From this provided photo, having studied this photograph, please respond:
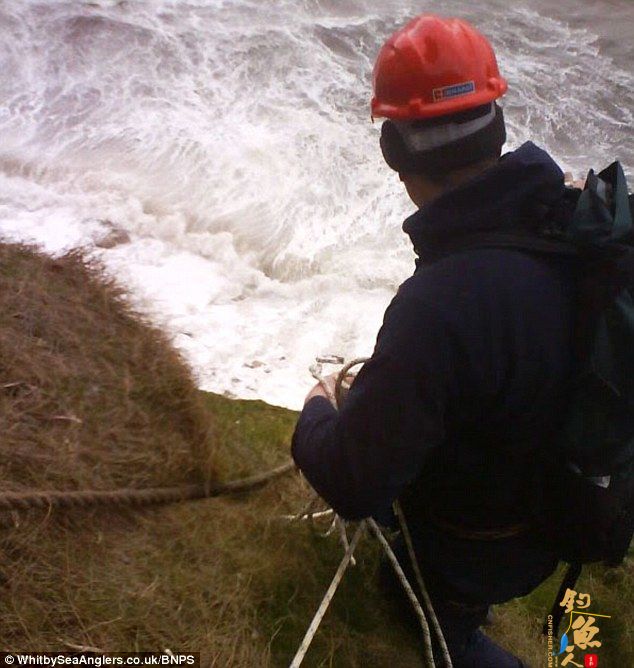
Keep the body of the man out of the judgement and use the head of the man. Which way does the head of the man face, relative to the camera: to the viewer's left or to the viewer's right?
to the viewer's left

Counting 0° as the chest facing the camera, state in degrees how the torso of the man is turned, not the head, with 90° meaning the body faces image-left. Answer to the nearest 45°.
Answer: approximately 135°
